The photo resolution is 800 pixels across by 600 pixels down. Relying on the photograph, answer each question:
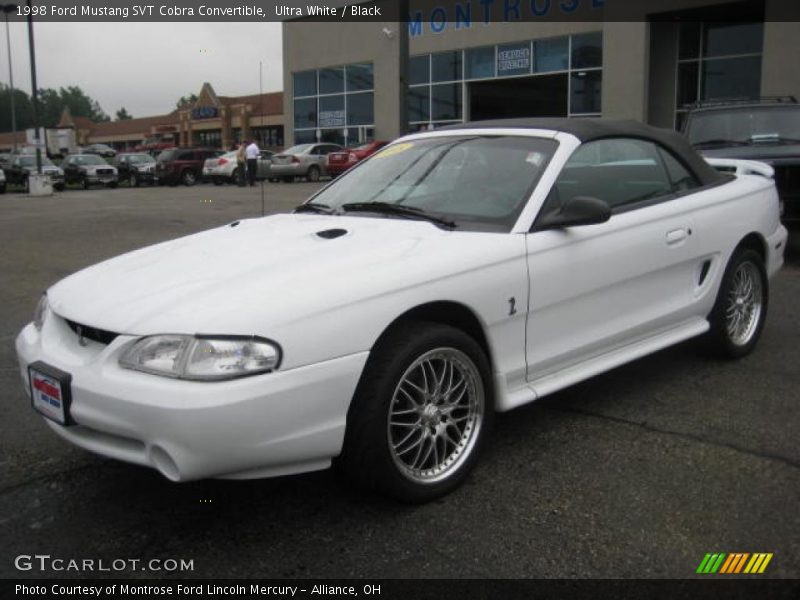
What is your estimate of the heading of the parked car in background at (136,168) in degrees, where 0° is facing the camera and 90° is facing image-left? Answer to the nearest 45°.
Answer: approximately 315°

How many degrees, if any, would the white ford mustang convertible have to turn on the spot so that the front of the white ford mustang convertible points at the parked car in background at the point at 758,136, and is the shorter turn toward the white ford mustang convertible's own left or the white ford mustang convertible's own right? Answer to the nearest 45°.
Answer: approximately 180°

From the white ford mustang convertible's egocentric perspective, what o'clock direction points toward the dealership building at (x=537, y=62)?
The dealership building is roughly at 5 o'clock from the white ford mustang convertible.
